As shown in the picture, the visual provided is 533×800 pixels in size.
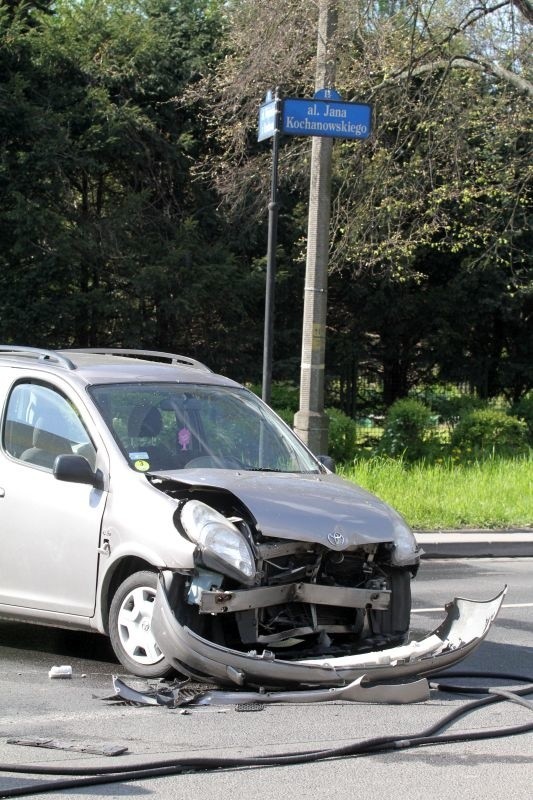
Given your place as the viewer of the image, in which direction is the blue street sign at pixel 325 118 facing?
facing the viewer

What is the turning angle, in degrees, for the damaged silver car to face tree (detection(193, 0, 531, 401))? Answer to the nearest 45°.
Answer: approximately 135° to its left

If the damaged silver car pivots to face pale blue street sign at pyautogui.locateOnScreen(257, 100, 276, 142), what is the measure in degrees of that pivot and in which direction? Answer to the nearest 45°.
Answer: approximately 135° to its left

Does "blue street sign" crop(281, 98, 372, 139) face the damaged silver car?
yes

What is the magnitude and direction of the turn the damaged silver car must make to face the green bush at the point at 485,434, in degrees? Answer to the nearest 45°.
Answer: approximately 135° to its left

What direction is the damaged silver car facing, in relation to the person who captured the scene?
facing the viewer and to the right of the viewer

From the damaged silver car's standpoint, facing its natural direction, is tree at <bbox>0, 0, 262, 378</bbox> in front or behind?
behind

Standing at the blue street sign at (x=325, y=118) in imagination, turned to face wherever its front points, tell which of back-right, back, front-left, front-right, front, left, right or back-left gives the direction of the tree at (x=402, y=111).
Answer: back

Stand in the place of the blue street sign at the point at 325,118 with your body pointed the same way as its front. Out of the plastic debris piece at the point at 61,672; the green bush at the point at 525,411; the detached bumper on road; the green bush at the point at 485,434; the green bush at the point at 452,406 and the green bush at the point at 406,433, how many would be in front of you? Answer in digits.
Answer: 2

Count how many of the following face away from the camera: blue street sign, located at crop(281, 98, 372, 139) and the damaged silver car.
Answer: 0

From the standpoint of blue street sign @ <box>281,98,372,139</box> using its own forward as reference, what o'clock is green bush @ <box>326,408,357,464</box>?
The green bush is roughly at 6 o'clock from the blue street sign.

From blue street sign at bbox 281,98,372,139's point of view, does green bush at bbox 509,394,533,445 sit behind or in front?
behind

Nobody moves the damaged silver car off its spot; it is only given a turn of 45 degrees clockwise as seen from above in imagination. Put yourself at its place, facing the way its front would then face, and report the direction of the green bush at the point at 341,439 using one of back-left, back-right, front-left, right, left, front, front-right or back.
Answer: back
